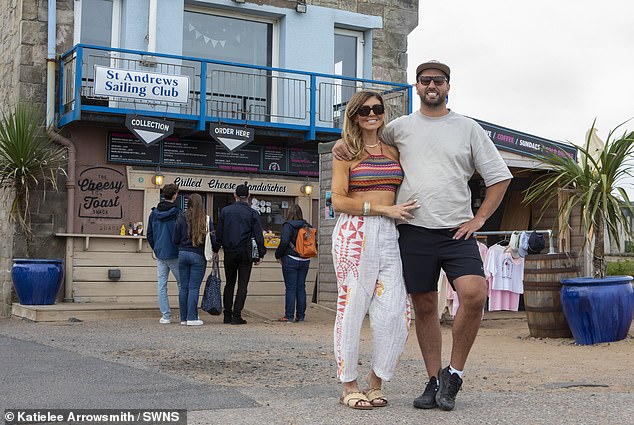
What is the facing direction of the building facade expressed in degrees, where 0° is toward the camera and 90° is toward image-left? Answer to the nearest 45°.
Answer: approximately 315°

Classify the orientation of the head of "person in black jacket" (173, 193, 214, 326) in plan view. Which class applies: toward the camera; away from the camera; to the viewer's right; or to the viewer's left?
away from the camera

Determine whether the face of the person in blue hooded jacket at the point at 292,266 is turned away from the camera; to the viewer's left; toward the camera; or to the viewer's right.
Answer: away from the camera

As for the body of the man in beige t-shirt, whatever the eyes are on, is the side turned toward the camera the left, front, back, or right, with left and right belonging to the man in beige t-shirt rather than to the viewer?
front

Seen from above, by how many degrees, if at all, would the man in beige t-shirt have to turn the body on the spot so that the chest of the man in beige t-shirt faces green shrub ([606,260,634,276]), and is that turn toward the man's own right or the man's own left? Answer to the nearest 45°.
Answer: approximately 180°

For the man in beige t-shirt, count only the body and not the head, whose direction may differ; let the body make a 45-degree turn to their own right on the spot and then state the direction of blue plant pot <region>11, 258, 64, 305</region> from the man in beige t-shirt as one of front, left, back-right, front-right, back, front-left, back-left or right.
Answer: right

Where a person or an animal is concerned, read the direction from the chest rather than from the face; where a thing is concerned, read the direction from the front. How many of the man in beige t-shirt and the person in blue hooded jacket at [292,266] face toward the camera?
1

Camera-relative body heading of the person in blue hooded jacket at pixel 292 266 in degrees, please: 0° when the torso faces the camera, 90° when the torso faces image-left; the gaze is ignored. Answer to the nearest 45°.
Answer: approximately 135°

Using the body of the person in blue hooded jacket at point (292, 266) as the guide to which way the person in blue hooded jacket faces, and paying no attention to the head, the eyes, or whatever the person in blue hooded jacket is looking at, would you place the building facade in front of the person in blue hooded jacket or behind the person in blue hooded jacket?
in front

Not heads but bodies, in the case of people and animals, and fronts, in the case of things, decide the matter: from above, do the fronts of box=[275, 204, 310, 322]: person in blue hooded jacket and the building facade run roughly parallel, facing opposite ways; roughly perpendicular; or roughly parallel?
roughly parallel, facing opposite ways

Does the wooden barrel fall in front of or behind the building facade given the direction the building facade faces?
in front

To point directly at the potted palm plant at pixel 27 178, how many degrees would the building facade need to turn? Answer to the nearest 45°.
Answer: approximately 90° to its right

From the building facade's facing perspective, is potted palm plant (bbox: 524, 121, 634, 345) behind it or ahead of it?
ahead

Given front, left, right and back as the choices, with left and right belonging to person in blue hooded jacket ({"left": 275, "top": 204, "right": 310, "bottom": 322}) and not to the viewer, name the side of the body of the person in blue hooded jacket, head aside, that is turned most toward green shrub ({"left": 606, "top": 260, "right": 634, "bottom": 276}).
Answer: right

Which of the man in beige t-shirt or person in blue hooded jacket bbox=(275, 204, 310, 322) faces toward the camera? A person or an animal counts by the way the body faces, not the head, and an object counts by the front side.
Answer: the man in beige t-shirt

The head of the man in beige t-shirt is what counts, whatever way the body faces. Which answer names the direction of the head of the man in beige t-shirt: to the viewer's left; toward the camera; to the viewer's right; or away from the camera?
toward the camera

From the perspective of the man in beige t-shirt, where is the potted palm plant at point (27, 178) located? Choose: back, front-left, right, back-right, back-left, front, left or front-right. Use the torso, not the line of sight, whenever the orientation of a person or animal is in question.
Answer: back-right
